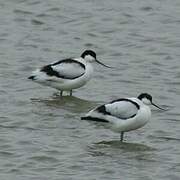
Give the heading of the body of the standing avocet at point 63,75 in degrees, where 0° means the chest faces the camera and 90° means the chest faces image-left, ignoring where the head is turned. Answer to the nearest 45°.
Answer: approximately 270°
